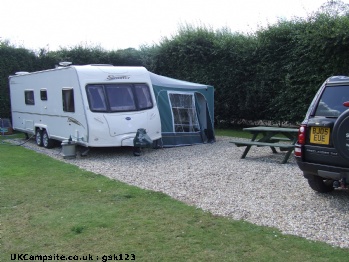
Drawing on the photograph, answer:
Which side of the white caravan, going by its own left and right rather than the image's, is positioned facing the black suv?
front
